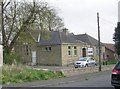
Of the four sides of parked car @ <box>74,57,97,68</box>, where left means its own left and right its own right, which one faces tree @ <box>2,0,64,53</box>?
front

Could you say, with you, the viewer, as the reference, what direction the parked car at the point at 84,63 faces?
facing the viewer and to the left of the viewer
